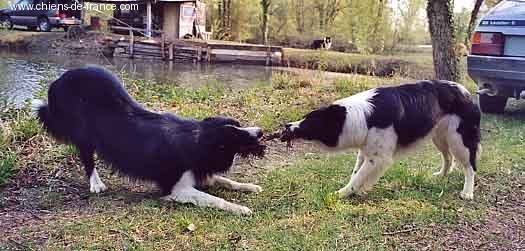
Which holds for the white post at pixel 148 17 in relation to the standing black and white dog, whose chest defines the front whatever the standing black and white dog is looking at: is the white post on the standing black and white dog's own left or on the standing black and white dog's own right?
on the standing black and white dog's own right

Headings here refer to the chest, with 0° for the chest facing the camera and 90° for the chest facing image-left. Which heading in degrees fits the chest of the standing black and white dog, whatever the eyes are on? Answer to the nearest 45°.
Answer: approximately 90°

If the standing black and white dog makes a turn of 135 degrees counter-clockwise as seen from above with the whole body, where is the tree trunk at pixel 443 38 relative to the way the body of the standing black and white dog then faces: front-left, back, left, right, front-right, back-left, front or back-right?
back-left

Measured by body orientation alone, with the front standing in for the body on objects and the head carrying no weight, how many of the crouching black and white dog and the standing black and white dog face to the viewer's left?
1

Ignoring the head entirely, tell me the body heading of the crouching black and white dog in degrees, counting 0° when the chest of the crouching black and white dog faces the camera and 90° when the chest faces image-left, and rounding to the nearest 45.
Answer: approximately 270°

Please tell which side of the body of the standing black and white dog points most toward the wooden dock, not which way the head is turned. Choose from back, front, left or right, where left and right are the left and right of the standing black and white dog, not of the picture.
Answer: right

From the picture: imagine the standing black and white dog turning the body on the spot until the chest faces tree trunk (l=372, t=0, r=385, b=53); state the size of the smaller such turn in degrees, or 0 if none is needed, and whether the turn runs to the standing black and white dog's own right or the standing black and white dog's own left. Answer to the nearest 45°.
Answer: approximately 90° to the standing black and white dog's own right

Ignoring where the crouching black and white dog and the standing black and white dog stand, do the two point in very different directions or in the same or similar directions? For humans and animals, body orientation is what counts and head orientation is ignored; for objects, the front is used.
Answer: very different directions

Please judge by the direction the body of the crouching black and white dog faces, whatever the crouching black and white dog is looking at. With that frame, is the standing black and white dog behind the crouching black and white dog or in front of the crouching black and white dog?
in front

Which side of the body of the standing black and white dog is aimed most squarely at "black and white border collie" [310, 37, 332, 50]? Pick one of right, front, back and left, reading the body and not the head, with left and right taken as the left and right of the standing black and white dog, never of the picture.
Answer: right

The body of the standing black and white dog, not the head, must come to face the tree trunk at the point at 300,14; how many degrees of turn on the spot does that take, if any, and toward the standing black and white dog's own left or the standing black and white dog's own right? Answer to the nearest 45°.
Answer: approximately 90° to the standing black and white dog's own right

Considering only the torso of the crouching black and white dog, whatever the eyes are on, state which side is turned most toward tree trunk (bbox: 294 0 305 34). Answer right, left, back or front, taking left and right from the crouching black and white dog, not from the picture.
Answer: left
